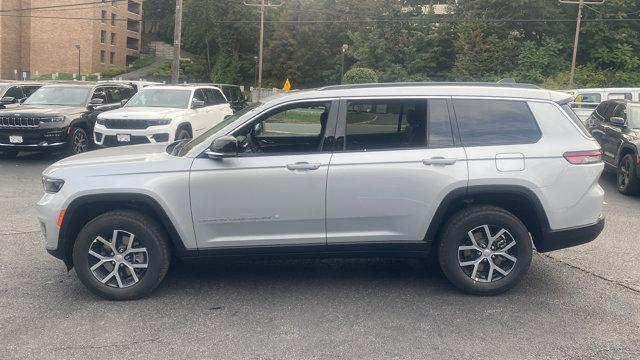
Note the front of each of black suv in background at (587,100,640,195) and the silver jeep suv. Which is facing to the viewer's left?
the silver jeep suv

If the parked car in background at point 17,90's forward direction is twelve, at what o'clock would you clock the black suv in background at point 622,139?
The black suv in background is roughly at 9 o'clock from the parked car in background.

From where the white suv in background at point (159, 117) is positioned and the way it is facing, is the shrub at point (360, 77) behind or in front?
behind

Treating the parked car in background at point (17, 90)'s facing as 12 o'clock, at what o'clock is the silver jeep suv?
The silver jeep suv is roughly at 10 o'clock from the parked car in background.

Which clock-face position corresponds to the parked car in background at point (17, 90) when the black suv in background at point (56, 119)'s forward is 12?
The parked car in background is roughly at 4 o'clock from the black suv in background.

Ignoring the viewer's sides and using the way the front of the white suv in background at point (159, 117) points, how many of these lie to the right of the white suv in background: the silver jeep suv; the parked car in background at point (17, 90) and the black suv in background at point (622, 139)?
1

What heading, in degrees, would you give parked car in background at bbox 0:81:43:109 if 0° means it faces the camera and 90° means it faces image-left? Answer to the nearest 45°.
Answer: approximately 45°

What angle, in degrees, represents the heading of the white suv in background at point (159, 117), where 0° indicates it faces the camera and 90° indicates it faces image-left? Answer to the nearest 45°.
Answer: approximately 45°

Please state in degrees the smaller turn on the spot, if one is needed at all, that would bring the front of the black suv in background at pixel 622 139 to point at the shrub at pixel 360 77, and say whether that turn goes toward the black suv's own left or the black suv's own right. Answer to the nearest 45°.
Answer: approximately 180°

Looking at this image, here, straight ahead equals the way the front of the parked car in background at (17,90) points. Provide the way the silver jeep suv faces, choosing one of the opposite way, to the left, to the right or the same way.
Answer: to the right

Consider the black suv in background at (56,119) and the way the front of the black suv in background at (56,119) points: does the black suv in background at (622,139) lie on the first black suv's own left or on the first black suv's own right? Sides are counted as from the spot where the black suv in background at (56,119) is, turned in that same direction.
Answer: on the first black suv's own left

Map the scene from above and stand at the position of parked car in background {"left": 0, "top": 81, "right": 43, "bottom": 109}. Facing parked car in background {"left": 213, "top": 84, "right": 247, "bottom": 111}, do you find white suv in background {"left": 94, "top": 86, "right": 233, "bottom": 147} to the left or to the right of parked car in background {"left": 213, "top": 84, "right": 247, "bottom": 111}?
right

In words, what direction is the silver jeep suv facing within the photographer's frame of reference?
facing to the left of the viewer

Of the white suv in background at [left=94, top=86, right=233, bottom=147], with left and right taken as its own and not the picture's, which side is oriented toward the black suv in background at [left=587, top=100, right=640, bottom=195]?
left
